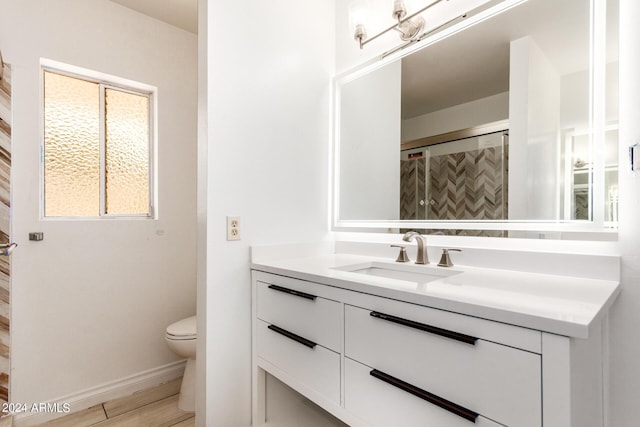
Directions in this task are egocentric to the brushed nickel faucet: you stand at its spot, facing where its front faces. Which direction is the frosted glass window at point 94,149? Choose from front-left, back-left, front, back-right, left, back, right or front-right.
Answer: front-right

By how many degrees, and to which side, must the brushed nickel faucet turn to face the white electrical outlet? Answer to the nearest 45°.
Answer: approximately 45° to its right

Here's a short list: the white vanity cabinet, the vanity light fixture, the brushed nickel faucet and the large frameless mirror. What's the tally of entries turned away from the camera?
0

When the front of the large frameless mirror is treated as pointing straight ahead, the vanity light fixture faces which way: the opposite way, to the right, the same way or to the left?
the same way

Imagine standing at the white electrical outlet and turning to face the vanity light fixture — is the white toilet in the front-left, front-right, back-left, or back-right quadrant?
back-left

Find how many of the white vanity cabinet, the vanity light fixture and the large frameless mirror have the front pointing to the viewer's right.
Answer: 0

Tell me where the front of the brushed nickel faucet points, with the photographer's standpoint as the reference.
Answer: facing the viewer and to the left of the viewer

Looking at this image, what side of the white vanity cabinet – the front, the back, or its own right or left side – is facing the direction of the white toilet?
right

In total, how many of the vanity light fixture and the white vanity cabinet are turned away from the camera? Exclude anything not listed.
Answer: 0

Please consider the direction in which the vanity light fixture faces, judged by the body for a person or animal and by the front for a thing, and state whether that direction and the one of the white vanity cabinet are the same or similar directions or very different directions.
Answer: same or similar directions

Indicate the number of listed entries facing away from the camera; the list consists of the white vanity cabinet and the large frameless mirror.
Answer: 0

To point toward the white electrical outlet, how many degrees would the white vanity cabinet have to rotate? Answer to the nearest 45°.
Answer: approximately 90° to its right

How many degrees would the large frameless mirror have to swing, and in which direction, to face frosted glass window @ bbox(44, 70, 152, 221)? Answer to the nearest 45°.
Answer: approximately 45° to its right

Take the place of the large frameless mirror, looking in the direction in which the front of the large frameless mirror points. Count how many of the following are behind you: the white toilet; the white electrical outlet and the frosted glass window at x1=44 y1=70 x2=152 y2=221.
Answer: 0
